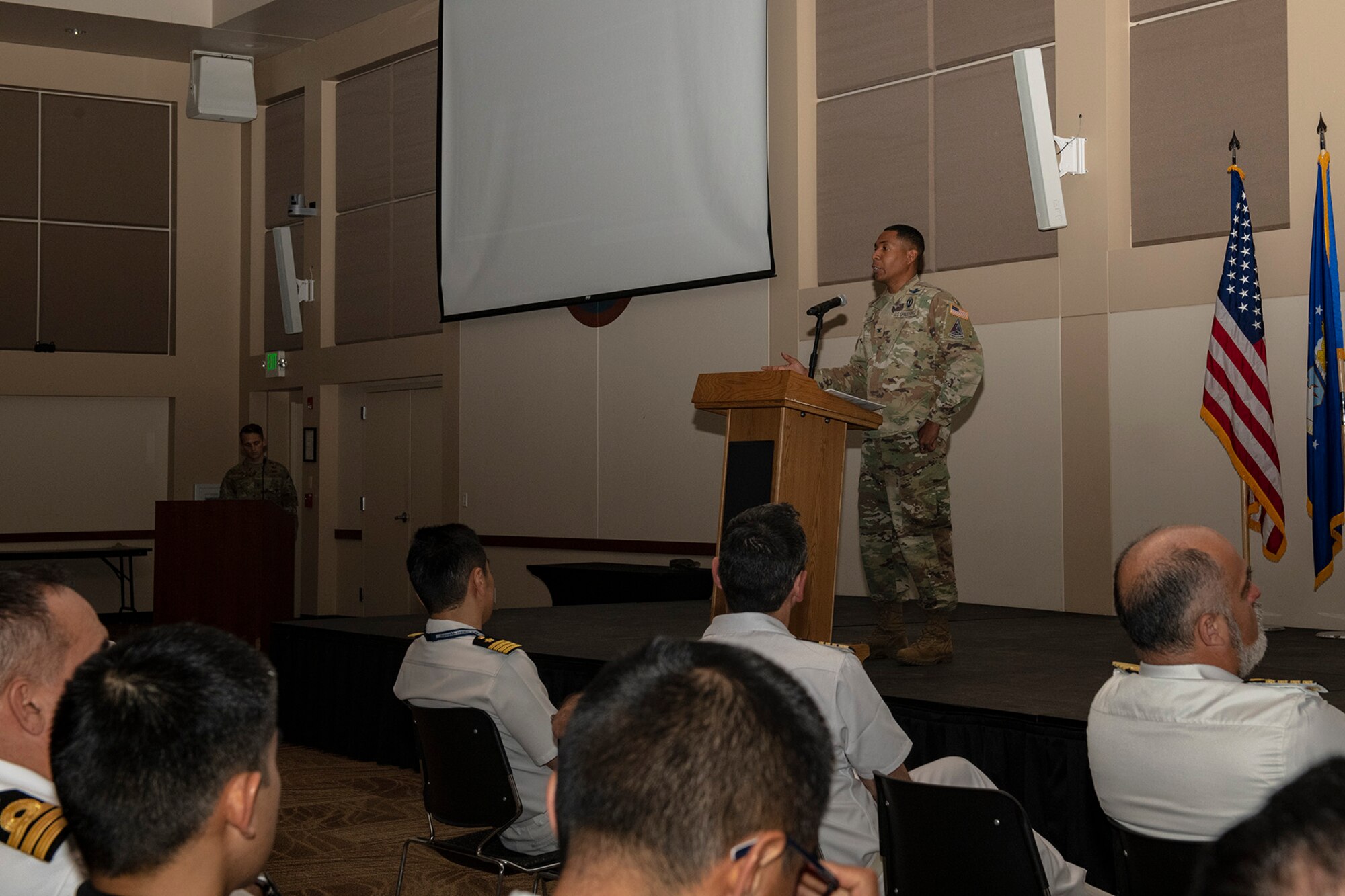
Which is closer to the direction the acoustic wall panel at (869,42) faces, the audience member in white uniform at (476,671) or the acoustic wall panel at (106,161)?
the audience member in white uniform

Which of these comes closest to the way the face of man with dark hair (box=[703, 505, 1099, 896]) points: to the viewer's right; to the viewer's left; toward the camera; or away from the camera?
away from the camera

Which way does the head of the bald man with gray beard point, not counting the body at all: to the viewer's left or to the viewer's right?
to the viewer's right

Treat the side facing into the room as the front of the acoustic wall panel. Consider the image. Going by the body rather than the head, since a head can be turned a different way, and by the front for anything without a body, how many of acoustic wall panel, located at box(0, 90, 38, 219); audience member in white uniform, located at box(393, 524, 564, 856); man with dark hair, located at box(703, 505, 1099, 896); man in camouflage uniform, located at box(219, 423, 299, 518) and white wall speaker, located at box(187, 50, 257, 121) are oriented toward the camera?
3

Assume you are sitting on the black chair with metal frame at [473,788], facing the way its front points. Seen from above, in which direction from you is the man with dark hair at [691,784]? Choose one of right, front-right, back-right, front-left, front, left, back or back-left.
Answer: back-right

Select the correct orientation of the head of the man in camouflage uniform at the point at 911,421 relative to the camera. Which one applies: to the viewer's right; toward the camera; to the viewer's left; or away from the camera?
to the viewer's left

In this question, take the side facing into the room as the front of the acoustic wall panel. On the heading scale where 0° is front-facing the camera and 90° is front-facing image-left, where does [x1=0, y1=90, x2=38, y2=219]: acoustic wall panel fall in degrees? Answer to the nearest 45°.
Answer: approximately 0°

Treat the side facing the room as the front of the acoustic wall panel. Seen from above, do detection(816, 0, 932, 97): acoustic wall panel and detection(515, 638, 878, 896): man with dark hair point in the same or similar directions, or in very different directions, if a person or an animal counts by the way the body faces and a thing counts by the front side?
very different directions
